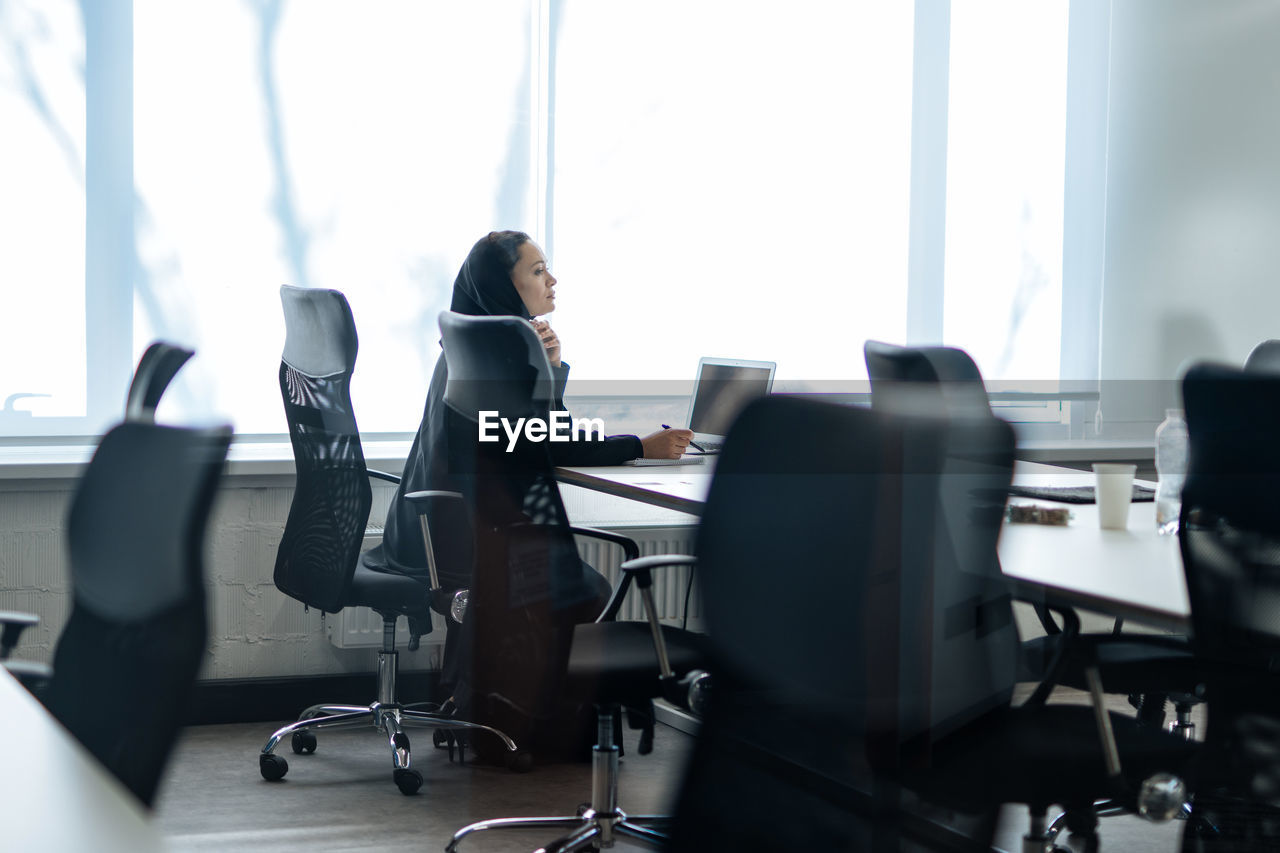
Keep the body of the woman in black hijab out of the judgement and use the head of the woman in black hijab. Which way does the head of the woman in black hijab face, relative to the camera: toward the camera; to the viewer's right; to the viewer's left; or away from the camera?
to the viewer's right

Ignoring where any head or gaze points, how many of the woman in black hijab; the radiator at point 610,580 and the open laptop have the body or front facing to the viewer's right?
1

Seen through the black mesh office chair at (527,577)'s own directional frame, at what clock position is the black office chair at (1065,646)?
The black office chair is roughly at 2 o'clock from the black mesh office chair.

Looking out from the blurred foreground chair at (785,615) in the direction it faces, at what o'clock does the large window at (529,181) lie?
The large window is roughly at 10 o'clock from the blurred foreground chair.

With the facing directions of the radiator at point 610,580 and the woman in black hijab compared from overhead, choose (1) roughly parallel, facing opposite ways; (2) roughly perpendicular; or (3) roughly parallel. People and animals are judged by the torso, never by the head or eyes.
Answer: roughly perpendicular

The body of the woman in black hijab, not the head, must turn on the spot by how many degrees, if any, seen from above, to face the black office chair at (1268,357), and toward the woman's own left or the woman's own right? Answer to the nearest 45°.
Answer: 0° — they already face it

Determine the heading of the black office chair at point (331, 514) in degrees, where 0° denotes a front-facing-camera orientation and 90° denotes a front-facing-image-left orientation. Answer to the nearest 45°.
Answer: approximately 225°

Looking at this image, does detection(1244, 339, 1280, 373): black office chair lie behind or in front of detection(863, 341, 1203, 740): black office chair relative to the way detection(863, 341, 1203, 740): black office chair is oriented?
in front

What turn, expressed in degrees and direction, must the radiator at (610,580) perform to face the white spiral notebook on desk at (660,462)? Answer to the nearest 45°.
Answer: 0° — it already faces it

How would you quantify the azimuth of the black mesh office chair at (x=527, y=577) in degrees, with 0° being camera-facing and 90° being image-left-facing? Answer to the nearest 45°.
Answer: approximately 225°

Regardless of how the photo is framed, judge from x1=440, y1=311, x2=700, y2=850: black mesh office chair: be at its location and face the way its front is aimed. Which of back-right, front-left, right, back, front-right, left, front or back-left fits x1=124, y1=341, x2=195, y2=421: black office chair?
back-left

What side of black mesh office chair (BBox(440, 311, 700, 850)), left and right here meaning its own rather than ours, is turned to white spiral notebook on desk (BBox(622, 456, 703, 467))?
front

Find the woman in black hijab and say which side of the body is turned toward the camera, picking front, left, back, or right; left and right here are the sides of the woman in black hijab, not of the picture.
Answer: right
